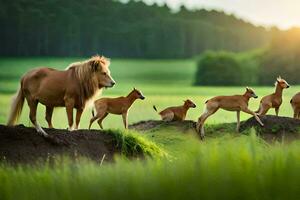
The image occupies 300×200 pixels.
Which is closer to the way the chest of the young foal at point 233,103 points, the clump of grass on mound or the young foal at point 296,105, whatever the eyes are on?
the young foal

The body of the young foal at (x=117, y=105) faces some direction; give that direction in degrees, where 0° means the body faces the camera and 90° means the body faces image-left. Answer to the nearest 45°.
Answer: approximately 270°

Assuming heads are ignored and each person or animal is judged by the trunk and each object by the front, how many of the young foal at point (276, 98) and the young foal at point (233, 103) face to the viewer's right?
2

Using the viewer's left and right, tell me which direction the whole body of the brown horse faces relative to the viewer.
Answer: facing to the right of the viewer

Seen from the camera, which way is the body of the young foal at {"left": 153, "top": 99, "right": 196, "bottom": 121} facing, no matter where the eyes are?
to the viewer's right

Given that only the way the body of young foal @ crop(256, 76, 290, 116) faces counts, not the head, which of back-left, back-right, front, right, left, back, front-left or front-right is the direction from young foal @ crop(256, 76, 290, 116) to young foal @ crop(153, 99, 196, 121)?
back

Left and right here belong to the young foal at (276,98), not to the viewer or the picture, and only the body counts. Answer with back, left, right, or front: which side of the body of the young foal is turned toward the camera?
right

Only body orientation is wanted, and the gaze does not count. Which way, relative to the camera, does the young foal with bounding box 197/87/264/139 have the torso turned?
to the viewer's right
